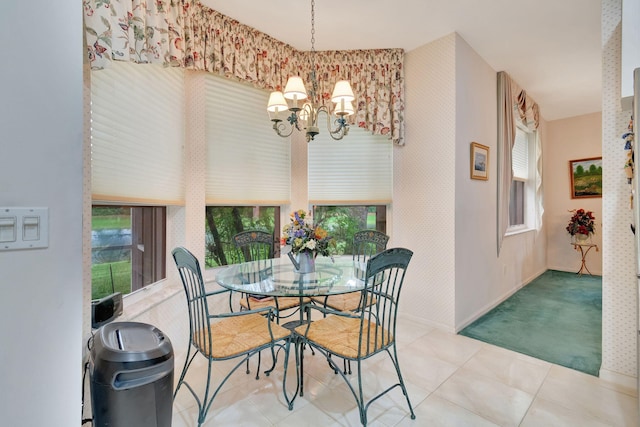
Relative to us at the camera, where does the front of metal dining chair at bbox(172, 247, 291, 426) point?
facing away from the viewer and to the right of the viewer

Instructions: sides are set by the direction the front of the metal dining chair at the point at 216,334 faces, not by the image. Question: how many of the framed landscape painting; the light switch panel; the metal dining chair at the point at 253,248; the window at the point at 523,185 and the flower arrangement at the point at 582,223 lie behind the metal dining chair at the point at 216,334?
1

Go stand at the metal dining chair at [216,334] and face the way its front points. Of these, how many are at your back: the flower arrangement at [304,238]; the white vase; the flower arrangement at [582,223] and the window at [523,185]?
0

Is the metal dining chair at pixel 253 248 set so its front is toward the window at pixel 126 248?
no

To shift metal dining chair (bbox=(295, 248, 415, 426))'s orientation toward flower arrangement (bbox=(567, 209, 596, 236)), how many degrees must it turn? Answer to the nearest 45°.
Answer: approximately 90° to its right

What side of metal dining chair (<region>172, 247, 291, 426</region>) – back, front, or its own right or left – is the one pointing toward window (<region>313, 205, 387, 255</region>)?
front

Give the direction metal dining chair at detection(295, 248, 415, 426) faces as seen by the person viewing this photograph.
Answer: facing away from the viewer and to the left of the viewer

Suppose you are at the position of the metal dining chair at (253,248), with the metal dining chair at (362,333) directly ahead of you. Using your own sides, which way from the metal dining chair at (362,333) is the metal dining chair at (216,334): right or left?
right

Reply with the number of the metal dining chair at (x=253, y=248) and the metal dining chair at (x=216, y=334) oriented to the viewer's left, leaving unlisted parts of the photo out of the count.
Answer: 0

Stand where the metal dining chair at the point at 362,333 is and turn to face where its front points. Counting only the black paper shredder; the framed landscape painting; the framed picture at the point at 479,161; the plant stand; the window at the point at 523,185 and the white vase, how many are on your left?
1

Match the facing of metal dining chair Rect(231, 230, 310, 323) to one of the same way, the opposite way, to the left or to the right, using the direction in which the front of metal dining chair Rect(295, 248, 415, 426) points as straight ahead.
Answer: the opposite way

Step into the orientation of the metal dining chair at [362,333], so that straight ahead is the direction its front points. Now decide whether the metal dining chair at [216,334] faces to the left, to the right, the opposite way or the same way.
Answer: to the right

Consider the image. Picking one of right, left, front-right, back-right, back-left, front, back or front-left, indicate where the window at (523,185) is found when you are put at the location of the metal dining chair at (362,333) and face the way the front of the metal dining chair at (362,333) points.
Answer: right

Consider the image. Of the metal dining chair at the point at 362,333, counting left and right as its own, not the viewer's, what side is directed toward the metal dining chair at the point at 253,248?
front

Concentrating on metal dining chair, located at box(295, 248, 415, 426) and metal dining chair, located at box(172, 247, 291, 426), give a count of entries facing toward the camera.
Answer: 0
